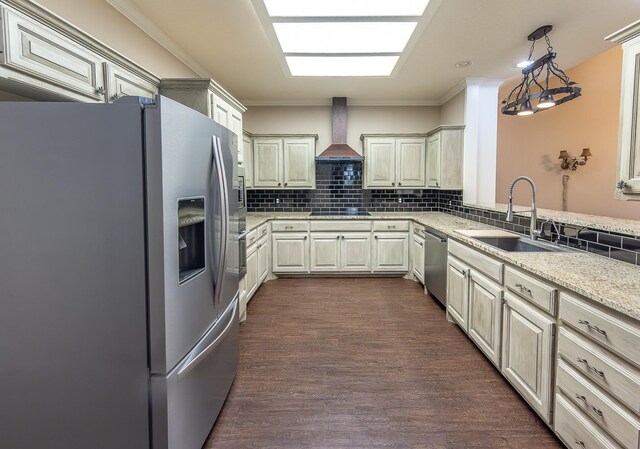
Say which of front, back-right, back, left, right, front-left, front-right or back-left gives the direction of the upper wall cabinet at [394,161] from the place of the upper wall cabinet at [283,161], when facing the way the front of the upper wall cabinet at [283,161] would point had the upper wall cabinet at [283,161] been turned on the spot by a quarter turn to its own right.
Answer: back

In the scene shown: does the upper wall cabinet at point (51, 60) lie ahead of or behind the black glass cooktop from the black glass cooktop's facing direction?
ahead

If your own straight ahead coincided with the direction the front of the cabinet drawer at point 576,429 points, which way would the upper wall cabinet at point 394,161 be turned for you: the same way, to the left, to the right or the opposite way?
to the left

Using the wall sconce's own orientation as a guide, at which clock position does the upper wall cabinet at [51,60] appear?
The upper wall cabinet is roughly at 11 o'clock from the wall sconce.

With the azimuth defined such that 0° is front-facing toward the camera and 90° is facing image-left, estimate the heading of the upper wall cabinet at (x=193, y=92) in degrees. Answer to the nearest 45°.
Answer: approximately 270°

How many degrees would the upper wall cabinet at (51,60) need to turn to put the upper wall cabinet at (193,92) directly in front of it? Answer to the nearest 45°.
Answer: approximately 90° to its left

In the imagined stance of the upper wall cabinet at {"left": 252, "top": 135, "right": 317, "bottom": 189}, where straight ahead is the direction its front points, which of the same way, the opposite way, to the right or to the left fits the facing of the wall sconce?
to the right
